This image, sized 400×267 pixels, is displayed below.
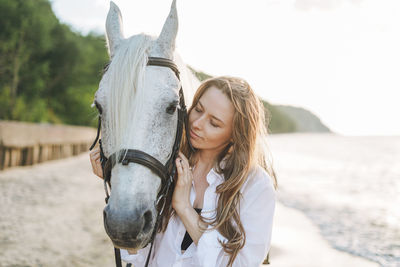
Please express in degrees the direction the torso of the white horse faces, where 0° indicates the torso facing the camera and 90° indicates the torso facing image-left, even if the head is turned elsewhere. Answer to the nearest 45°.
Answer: approximately 0°

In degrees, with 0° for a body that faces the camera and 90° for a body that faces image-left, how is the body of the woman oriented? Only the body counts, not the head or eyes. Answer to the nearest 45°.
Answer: approximately 45°

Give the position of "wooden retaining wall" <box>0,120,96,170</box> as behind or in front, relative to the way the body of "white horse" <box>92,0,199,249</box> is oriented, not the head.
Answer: behind
